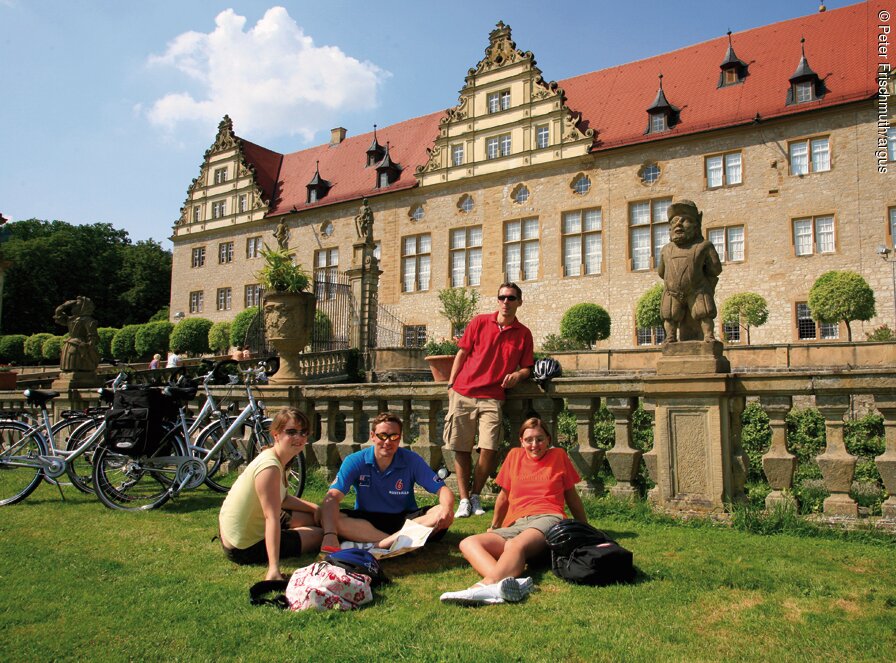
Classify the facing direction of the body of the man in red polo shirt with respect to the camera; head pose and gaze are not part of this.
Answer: toward the camera

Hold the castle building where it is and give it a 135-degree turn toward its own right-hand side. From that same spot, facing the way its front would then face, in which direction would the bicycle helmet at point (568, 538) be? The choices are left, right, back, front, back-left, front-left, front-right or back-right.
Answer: back

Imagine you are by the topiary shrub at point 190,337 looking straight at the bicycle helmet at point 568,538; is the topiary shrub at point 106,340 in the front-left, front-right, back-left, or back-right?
back-right

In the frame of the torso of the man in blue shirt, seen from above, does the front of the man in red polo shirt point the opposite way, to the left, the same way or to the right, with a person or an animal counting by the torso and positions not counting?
the same way

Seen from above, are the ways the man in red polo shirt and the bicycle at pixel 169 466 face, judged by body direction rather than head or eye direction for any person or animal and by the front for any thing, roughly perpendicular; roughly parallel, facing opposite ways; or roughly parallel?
roughly perpendicular

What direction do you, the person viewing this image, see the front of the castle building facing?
facing the viewer and to the left of the viewer

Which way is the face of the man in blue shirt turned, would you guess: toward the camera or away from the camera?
toward the camera

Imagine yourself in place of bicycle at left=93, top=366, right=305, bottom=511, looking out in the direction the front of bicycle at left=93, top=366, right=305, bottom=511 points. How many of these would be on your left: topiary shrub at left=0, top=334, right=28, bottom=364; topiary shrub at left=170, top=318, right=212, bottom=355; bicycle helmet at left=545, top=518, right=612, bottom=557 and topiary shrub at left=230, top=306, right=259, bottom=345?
3

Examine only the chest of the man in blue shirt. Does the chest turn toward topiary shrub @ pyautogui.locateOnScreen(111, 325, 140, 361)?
no

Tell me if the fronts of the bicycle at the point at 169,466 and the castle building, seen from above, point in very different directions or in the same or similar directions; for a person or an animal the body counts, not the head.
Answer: very different directions

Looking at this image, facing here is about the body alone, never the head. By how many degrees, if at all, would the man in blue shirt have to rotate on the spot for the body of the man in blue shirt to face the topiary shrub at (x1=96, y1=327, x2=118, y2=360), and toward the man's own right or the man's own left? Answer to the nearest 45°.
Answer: approximately 135° to the man's own right

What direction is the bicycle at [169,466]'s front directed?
to the viewer's right

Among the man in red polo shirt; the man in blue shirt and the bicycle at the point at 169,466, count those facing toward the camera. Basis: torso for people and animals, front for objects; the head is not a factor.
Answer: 2

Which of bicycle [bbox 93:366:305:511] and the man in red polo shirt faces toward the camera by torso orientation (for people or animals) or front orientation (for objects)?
the man in red polo shirt

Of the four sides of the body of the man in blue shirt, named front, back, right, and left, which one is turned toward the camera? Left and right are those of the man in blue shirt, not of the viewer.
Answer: front

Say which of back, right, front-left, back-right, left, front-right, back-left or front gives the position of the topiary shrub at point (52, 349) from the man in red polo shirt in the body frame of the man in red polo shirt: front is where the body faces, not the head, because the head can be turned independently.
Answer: back-right

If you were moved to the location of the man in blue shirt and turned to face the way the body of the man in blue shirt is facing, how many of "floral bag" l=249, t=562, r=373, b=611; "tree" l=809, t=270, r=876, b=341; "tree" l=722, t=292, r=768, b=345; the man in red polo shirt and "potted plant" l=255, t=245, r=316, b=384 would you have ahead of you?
1

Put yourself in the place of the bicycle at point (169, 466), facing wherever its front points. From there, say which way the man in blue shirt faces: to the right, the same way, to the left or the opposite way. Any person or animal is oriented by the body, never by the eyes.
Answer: to the right

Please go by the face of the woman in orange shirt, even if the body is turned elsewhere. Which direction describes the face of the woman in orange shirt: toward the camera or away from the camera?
toward the camera

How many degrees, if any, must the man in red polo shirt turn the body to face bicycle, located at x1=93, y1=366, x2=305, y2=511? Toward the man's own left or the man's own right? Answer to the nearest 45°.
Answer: approximately 90° to the man's own right
